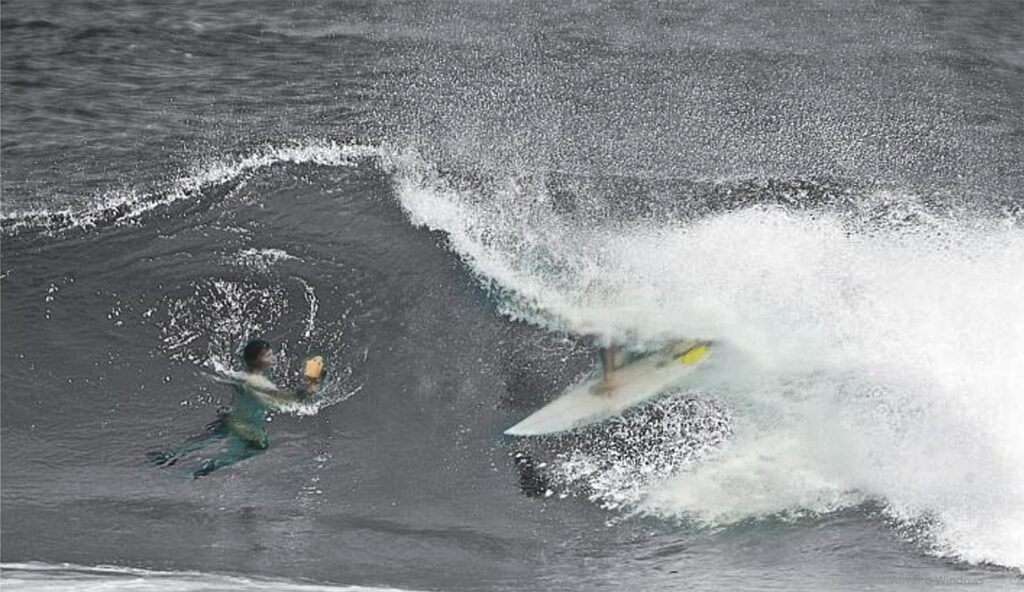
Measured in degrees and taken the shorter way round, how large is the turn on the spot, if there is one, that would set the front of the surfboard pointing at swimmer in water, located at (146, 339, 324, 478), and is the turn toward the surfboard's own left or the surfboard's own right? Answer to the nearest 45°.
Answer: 0° — it already faces them

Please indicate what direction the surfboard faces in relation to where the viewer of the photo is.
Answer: facing to the left of the viewer
